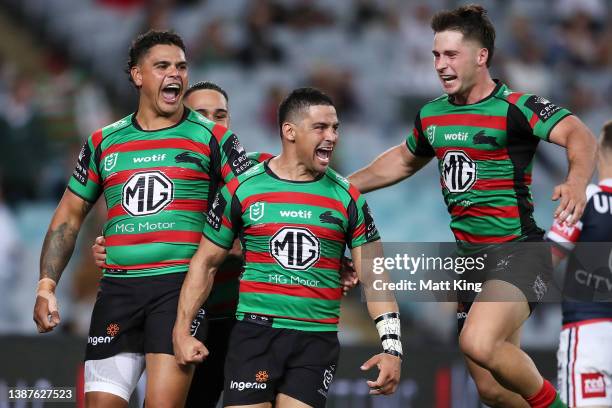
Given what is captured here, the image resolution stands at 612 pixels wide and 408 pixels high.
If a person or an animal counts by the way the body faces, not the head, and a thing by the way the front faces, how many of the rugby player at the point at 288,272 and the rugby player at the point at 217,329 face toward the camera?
2

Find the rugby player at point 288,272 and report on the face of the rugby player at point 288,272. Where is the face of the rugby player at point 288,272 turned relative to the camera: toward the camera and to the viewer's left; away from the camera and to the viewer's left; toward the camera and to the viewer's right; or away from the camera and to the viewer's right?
toward the camera and to the viewer's right

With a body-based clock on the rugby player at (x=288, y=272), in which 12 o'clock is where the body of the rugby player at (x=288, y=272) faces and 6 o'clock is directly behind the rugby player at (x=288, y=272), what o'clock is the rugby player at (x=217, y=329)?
the rugby player at (x=217, y=329) is roughly at 5 o'clock from the rugby player at (x=288, y=272).

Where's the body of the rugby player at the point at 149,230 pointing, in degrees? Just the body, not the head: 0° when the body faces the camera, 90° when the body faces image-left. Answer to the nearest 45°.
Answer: approximately 0°

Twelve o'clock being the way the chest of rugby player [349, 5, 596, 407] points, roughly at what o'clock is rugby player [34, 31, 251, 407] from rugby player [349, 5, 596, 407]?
rugby player [34, 31, 251, 407] is roughly at 1 o'clock from rugby player [349, 5, 596, 407].

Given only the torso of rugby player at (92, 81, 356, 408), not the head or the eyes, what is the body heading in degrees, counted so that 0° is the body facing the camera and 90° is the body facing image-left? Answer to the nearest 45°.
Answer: approximately 0°

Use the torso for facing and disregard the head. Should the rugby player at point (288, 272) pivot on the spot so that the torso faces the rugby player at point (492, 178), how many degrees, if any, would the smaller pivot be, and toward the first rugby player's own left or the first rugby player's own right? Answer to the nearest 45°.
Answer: approximately 90° to the first rugby player's own left

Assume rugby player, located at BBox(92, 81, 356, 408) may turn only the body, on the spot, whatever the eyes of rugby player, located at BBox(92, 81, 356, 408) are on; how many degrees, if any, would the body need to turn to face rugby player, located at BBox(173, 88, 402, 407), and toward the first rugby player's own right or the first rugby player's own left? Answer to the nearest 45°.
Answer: approximately 45° to the first rugby player's own left

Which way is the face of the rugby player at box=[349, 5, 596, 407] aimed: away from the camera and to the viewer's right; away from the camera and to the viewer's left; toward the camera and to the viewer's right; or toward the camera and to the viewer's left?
toward the camera and to the viewer's left
